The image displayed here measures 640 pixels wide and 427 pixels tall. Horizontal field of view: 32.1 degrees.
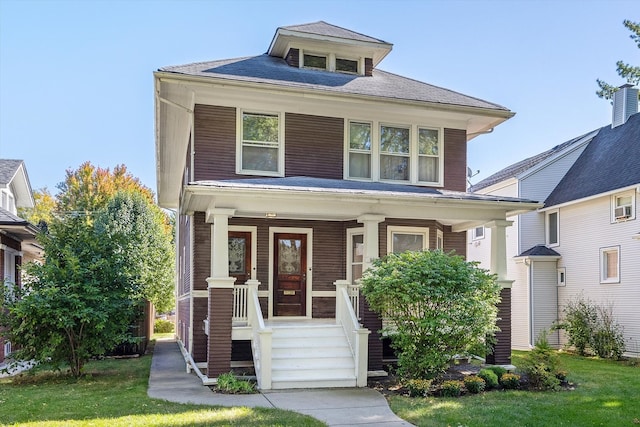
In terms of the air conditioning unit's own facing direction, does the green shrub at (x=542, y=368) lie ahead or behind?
ahead

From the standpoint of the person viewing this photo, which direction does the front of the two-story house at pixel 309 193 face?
facing the viewer

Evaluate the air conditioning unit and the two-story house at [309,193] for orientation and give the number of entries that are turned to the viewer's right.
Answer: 0

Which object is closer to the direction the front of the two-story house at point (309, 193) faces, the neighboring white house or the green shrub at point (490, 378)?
the green shrub

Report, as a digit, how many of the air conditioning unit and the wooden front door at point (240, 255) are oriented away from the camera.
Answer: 0

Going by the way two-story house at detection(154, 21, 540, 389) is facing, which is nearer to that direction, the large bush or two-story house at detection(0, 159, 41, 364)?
the large bush

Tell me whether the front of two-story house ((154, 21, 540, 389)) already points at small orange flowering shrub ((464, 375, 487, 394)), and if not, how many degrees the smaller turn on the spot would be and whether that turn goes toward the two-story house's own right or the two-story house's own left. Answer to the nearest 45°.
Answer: approximately 45° to the two-story house's own left

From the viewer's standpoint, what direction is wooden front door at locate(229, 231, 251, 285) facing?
toward the camera
